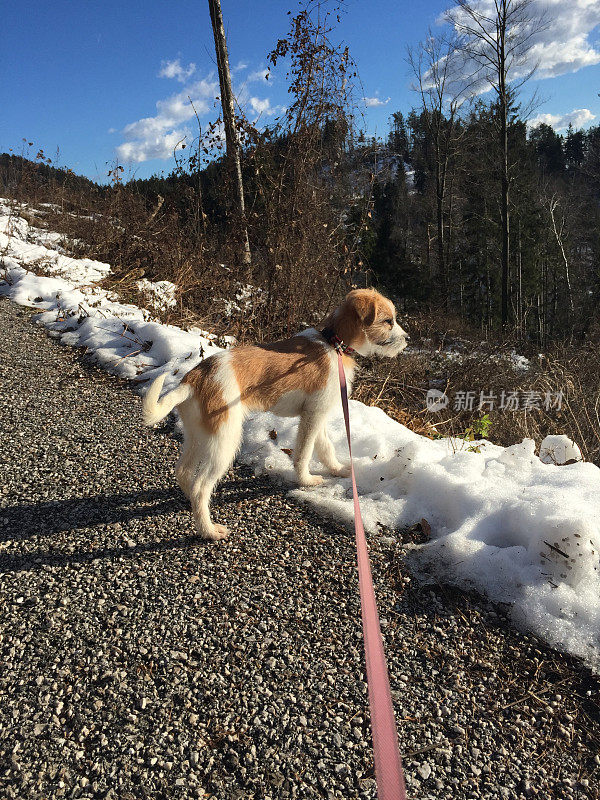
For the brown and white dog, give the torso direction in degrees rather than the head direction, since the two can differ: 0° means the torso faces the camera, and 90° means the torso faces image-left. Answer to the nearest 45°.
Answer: approximately 225°

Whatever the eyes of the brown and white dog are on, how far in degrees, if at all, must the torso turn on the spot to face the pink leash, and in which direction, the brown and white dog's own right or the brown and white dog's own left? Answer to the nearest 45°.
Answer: approximately 135° to the brown and white dog's own right
